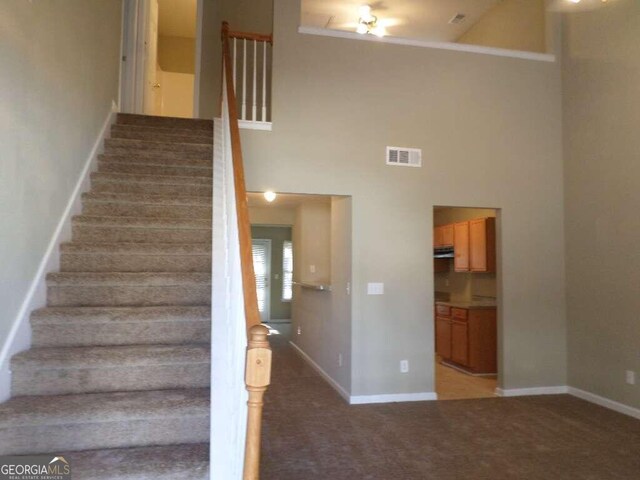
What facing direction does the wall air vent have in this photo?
toward the camera

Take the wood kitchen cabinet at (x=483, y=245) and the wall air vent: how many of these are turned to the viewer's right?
0

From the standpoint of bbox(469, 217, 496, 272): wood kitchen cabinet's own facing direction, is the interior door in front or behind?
in front

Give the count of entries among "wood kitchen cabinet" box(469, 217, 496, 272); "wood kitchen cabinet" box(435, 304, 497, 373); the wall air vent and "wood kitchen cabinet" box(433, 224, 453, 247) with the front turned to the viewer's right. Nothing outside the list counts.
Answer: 0

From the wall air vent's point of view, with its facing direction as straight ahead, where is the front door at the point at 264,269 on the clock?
The front door is roughly at 5 o'clock from the wall air vent.

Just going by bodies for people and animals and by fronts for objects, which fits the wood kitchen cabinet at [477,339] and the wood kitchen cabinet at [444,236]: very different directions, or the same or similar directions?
same or similar directions

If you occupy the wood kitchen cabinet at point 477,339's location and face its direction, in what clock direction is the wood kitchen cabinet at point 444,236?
the wood kitchen cabinet at point 444,236 is roughly at 4 o'clock from the wood kitchen cabinet at point 477,339.

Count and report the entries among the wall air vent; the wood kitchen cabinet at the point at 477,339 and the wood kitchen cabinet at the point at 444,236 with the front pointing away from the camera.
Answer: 0

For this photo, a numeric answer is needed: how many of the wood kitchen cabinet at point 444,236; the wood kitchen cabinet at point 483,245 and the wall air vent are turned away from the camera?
0

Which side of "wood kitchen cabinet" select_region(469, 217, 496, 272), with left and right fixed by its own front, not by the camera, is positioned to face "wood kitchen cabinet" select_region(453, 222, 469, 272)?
right

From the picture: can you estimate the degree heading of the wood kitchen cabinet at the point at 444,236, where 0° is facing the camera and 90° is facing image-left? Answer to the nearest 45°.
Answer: approximately 45°

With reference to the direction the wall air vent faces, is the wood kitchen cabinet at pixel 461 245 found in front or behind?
behind

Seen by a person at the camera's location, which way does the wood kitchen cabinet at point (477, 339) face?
facing the viewer and to the left of the viewer

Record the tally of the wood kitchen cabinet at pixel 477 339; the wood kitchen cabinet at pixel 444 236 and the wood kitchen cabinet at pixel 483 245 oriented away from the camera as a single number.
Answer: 0
